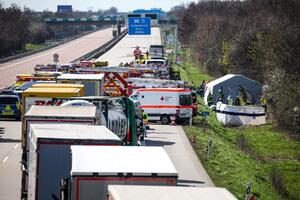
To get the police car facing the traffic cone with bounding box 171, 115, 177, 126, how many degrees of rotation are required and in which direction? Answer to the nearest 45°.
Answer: approximately 90° to its right

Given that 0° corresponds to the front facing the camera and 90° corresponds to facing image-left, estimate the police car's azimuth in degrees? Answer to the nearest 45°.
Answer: approximately 180°

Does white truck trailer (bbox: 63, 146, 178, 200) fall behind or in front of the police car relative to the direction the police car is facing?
behind

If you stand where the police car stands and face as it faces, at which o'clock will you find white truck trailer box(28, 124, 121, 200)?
The white truck trailer is roughly at 6 o'clock from the police car.

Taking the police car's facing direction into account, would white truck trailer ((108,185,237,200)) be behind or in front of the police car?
behind

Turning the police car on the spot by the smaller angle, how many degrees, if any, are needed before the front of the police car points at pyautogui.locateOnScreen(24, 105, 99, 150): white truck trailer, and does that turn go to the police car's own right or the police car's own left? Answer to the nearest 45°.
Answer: approximately 180°

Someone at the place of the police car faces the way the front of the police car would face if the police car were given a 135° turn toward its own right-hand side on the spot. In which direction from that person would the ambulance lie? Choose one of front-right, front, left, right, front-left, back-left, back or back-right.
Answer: front-left
